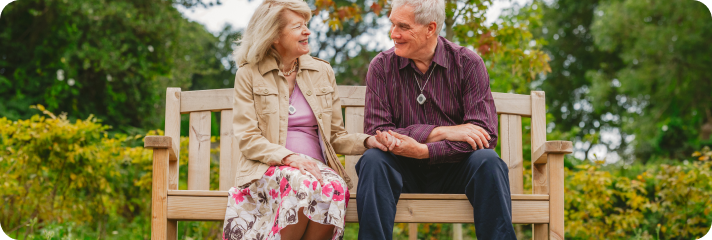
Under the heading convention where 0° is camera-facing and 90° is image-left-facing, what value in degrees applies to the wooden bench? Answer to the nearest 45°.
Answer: approximately 0°

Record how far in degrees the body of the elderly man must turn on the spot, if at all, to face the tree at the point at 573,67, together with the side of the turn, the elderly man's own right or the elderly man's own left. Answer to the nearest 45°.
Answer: approximately 180°

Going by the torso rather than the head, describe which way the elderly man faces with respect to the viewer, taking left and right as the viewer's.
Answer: facing the viewer

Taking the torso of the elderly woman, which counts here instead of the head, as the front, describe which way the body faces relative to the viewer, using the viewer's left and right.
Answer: facing the viewer and to the right of the viewer

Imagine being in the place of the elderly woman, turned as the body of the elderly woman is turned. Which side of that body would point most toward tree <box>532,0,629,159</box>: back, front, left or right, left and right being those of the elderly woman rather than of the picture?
left

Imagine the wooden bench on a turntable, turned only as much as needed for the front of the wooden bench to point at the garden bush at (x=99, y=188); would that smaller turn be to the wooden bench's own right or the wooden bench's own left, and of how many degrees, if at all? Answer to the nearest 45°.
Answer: approximately 135° to the wooden bench's own right

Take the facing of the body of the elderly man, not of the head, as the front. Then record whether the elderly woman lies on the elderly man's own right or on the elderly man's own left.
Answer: on the elderly man's own right

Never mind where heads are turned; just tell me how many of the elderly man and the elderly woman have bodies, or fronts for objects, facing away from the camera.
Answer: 0

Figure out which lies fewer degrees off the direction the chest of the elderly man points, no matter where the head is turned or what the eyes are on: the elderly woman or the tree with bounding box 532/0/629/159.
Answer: the elderly woman

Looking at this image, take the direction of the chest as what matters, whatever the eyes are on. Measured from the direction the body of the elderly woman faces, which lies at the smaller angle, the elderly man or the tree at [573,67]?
the elderly man
